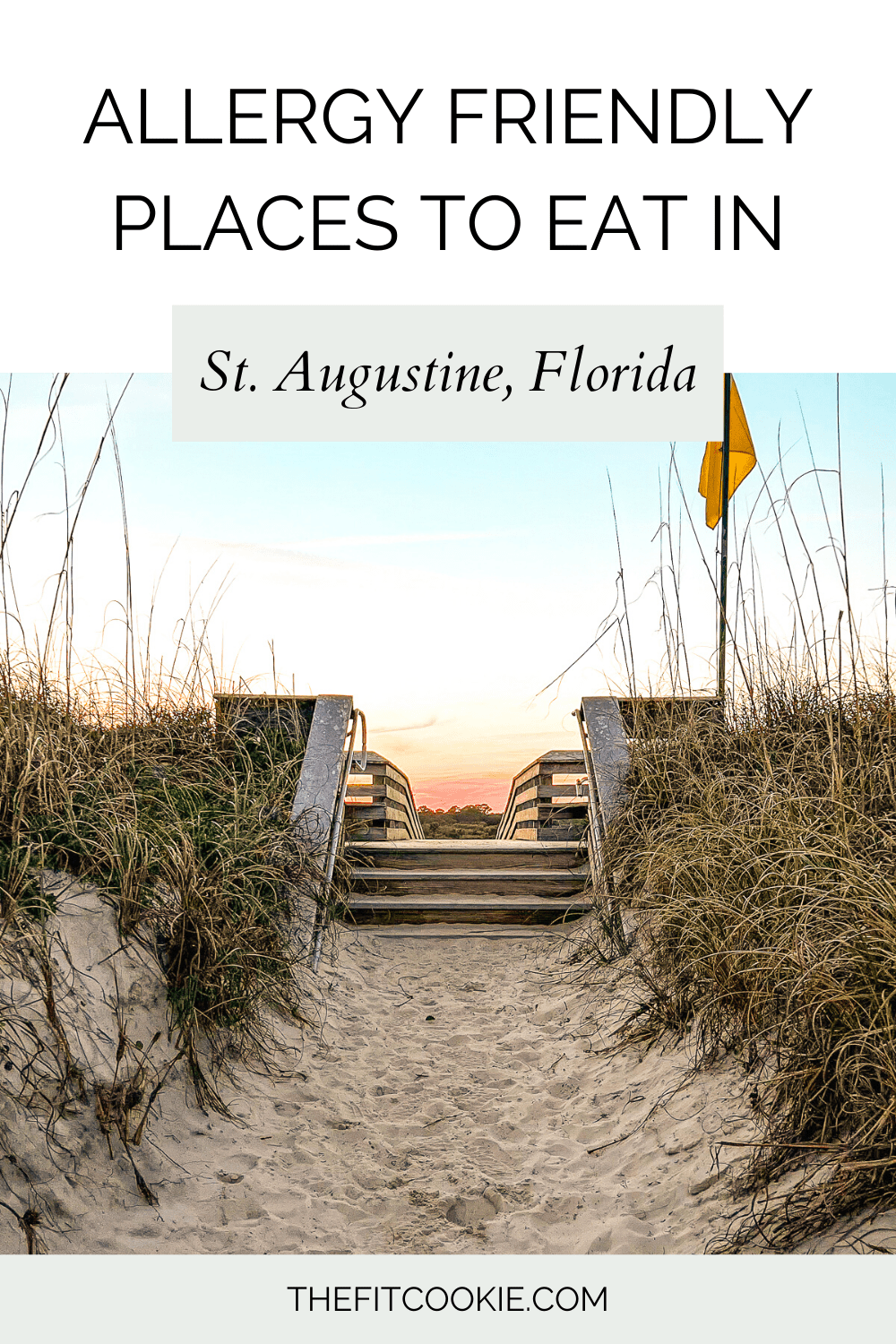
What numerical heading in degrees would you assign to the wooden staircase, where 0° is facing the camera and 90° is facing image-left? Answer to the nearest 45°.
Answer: approximately 0°

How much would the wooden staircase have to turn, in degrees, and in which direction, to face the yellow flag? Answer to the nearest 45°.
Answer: approximately 135° to its left
